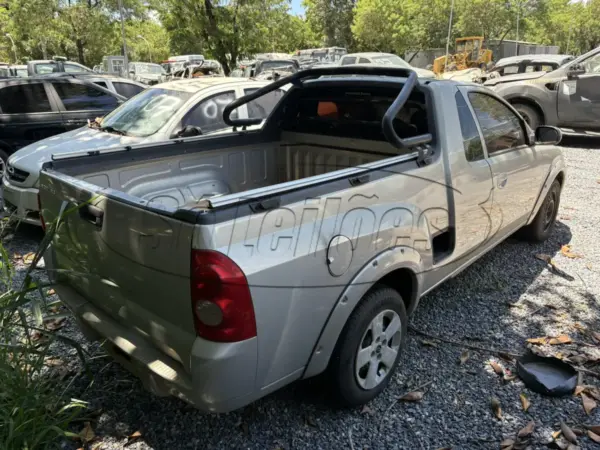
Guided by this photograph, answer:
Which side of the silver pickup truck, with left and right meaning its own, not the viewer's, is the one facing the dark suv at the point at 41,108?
left

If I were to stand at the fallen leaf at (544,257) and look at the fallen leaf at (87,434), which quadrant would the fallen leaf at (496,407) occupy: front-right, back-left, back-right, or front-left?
front-left

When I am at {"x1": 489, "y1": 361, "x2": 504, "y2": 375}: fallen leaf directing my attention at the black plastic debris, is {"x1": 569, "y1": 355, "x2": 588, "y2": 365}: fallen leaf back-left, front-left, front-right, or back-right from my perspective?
front-left

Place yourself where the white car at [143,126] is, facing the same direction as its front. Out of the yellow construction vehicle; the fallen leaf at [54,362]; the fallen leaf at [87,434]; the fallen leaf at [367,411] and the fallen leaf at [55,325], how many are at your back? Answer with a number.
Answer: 1

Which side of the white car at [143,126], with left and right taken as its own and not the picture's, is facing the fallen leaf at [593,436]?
left

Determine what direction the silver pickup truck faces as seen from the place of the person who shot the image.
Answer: facing away from the viewer and to the right of the viewer

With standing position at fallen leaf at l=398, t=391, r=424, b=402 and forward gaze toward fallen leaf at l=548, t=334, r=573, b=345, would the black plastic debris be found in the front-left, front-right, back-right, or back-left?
front-right

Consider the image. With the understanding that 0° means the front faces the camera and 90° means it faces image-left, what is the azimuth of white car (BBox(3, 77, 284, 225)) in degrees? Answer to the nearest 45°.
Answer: approximately 45°

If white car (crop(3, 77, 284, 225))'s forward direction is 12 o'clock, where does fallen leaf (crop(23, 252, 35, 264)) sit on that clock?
The fallen leaf is roughly at 12 o'clock from the white car.

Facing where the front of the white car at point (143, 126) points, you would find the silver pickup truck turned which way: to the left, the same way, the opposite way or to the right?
the opposite way
